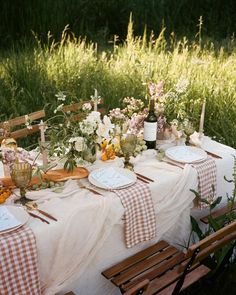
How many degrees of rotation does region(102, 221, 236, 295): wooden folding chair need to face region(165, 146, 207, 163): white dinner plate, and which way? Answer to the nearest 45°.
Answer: approximately 45° to its right

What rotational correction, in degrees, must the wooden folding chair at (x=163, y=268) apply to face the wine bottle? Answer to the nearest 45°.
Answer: approximately 45° to its right

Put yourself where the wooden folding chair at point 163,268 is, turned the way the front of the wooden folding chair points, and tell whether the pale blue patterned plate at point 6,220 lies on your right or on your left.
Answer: on your left

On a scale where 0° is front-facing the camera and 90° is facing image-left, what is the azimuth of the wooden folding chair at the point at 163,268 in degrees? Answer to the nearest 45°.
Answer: approximately 135°

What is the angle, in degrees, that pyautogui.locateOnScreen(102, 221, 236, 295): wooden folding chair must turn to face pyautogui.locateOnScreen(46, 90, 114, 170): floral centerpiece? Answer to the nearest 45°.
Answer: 0° — it already faces it

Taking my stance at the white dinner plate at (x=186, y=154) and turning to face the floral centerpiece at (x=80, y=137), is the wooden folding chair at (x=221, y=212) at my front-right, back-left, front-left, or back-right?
back-left

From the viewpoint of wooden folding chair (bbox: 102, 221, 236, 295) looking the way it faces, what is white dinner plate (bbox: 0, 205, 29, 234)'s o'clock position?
The white dinner plate is roughly at 10 o'clock from the wooden folding chair.

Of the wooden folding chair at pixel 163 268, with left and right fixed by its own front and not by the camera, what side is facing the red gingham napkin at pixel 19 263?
left
